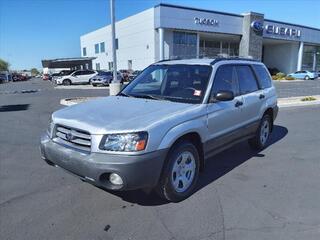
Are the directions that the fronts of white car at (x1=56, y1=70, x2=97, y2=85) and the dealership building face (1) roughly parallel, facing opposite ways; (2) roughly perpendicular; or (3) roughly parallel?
roughly perpendicular

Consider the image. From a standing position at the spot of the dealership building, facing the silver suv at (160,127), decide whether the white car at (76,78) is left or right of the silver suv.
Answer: right

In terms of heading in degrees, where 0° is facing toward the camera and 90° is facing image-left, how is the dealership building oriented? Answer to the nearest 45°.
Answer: approximately 315°

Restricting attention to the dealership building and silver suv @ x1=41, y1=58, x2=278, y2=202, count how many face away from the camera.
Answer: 0

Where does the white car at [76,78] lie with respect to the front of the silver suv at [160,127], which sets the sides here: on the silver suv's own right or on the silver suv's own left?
on the silver suv's own right

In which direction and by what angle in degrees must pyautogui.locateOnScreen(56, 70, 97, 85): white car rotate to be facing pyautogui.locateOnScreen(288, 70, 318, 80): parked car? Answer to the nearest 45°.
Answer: approximately 135° to its left

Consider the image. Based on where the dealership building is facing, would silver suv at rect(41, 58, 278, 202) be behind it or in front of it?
in front

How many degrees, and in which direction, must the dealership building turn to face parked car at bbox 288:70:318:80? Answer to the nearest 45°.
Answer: approximately 45° to its left

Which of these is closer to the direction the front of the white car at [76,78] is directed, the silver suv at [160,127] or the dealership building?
the silver suv

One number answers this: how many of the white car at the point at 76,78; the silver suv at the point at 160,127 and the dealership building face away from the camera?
0

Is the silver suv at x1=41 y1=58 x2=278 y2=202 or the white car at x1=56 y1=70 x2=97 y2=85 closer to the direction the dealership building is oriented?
the silver suv

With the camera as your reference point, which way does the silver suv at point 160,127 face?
facing the viewer and to the left of the viewer

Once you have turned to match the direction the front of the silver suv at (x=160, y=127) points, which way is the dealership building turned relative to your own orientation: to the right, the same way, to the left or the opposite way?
to the left

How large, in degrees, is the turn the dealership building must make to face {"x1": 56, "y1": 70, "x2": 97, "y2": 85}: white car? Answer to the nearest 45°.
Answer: approximately 90° to its right

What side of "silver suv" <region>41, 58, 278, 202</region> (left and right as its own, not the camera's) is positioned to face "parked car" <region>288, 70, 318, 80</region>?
back
